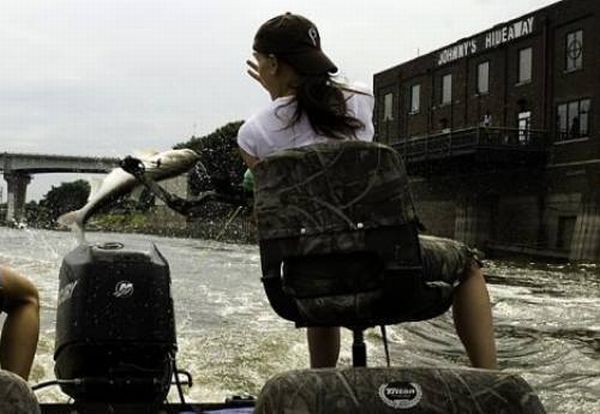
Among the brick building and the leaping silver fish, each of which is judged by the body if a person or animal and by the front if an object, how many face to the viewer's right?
1

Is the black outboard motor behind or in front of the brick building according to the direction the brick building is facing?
in front

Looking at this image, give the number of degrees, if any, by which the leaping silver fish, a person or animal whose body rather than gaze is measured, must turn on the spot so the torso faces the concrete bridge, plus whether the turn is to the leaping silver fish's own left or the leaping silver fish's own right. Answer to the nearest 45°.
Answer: approximately 90° to the leaping silver fish's own left

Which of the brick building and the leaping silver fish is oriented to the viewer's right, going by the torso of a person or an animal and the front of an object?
the leaping silver fish

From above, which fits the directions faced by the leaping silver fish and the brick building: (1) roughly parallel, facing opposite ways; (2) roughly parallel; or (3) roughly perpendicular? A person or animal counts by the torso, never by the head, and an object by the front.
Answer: roughly parallel, facing opposite ways

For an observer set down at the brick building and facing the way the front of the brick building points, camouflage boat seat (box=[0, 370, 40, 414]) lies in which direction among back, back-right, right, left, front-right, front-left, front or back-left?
front-left

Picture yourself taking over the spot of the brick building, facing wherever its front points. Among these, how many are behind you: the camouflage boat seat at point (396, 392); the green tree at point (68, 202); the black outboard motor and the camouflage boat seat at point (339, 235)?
0

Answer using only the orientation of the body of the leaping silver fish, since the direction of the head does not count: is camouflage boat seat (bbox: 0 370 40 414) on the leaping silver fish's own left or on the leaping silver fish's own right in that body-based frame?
on the leaping silver fish's own right

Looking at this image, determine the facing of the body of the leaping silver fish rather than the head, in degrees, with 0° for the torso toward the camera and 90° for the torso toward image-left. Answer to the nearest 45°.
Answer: approximately 270°

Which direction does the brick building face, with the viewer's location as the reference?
facing the viewer and to the left of the viewer

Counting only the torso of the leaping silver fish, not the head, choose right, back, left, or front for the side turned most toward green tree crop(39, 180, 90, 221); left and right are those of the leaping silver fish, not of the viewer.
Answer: left
